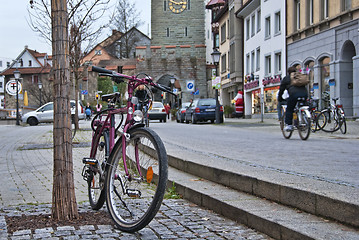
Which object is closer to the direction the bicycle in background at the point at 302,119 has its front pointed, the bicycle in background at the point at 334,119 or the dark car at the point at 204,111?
the dark car

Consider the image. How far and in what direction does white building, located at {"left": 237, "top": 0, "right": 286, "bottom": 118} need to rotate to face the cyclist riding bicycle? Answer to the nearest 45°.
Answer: approximately 45° to its left

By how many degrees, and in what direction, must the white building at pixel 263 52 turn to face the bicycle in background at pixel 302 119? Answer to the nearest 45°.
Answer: approximately 45° to its left

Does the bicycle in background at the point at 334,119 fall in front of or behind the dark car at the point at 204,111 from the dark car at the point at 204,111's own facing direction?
behind

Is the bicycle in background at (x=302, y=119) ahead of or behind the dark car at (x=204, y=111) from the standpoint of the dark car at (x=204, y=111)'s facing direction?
behind

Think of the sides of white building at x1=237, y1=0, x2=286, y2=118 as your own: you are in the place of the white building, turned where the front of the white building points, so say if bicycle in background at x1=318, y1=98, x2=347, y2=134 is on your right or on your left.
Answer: on your left

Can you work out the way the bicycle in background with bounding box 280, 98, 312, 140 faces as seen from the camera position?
facing away from the viewer and to the left of the viewer

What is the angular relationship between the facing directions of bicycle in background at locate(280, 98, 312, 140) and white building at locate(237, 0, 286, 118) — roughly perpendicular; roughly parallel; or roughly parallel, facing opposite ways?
roughly perpendicular

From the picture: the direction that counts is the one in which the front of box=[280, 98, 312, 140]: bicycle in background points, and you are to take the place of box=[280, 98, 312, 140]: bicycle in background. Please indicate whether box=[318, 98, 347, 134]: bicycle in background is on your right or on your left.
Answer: on your right

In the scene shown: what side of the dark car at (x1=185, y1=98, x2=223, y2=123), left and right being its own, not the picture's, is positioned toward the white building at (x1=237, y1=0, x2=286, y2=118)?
right

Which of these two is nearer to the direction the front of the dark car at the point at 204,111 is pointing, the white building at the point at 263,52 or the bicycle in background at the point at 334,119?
the white building

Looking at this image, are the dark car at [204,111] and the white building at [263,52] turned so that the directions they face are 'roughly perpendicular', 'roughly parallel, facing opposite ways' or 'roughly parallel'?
roughly perpendicular
